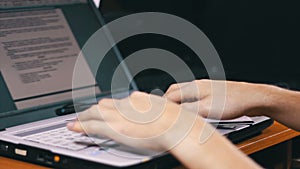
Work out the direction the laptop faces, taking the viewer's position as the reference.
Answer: facing the viewer and to the right of the viewer
